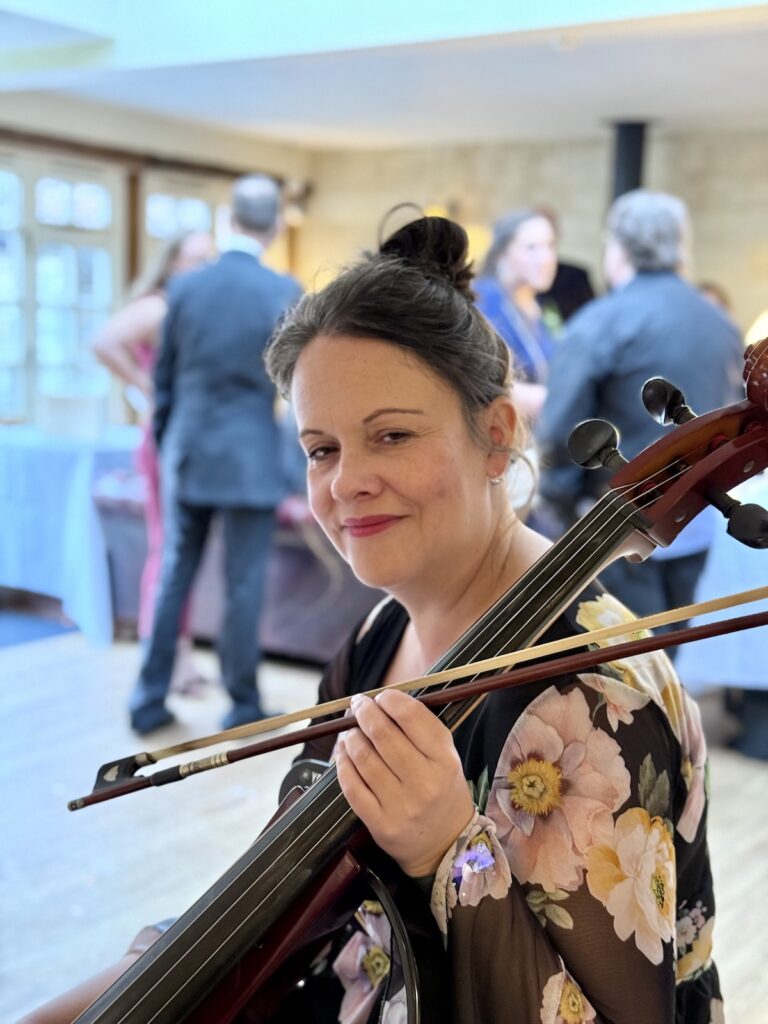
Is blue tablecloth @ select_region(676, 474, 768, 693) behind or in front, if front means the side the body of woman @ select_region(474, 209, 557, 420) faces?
in front

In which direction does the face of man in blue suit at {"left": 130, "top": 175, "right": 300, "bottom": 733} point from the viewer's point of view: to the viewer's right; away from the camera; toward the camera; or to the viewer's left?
away from the camera

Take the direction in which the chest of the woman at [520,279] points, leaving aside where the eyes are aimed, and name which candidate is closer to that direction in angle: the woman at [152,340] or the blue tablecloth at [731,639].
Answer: the blue tablecloth

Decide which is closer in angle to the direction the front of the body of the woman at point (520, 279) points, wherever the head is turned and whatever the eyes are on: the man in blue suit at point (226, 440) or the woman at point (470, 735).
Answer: the woman

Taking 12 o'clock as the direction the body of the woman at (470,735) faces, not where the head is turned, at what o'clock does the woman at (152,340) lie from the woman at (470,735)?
the woman at (152,340) is roughly at 4 o'clock from the woman at (470,735).

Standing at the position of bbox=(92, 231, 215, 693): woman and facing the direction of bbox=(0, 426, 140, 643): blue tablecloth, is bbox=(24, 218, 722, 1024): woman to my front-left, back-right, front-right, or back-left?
back-left

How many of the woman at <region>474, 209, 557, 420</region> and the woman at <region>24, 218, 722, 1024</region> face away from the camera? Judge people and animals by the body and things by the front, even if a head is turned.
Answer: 0

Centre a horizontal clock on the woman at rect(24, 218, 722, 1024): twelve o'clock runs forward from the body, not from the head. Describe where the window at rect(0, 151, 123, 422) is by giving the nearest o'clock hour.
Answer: The window is roughly at 4 o'clock from the woman.

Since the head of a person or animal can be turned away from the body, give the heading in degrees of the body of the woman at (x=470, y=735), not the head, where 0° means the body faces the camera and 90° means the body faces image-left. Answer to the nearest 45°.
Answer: approximately 45°

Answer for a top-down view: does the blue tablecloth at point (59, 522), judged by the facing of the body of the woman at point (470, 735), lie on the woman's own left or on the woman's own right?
on the woman's own right

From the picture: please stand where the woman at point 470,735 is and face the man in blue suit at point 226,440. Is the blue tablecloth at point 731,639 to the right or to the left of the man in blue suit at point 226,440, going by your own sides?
right

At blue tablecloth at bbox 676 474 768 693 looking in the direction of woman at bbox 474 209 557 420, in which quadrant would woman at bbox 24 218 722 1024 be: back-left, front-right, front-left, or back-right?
back-left
